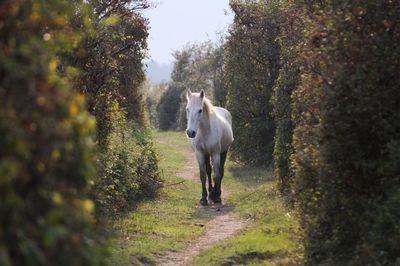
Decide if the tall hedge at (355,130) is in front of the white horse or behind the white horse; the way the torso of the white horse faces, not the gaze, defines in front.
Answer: in front

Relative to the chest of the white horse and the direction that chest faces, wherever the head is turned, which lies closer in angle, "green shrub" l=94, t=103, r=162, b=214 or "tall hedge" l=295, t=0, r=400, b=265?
the tall hedge

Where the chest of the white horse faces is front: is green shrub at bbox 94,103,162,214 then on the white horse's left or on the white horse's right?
on the white horse's right

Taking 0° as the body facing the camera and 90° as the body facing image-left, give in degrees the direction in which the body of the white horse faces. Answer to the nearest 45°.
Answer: approximately 0°

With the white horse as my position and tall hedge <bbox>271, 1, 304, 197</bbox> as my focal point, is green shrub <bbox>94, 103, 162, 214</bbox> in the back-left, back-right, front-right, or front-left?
back-right

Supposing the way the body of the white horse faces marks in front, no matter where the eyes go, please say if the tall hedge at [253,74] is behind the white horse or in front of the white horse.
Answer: behind
